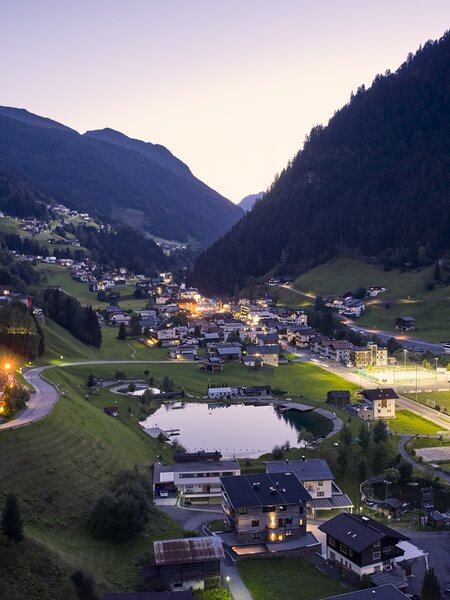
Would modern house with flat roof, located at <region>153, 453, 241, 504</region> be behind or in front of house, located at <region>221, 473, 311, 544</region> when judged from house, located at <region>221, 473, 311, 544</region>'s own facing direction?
behind

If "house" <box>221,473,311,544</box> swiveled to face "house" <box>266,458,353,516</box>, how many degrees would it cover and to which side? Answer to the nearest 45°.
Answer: approximately 135° to its left

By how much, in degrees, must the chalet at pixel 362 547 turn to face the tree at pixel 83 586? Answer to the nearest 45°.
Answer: approximately 90° to its right

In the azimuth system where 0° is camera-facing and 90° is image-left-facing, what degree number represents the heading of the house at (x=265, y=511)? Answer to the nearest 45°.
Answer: approximately 0°

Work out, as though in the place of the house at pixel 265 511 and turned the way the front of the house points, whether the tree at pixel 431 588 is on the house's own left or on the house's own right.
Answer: on the house's own left

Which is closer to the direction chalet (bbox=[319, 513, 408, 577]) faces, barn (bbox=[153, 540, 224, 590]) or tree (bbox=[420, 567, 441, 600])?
the tree

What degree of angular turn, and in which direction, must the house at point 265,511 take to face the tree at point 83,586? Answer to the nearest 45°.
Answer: approximately 45° to its right
